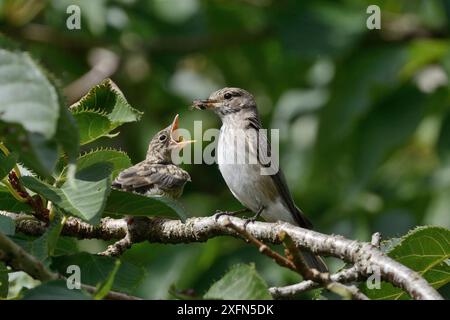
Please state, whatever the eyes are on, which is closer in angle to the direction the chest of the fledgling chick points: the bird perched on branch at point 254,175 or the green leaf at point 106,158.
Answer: the bird perched on branch

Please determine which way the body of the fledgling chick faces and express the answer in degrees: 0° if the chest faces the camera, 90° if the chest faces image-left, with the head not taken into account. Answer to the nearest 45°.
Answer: approximately 270°

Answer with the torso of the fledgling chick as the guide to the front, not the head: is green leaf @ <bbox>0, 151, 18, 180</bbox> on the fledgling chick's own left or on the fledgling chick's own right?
on the fledgling chick's own right

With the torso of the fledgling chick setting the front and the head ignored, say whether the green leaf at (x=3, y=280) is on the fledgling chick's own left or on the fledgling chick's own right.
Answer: on the fledgling chick's own right
